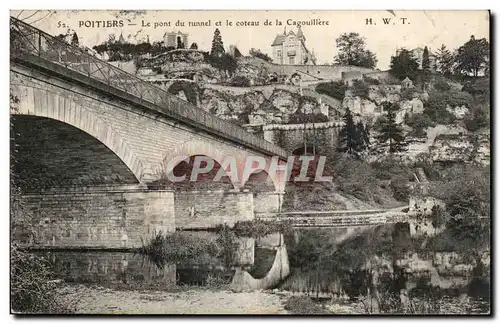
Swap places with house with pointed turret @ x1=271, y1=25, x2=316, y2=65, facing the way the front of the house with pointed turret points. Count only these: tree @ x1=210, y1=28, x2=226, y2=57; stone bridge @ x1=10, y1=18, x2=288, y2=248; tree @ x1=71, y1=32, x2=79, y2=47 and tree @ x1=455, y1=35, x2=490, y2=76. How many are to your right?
3

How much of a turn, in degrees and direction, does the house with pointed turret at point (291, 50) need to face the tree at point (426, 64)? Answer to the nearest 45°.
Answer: approximately 90° to its left

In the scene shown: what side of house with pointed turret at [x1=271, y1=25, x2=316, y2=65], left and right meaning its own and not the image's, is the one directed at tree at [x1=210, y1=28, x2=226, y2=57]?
right

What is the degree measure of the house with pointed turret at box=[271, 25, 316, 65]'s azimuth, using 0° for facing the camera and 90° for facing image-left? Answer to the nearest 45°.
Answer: approximately 0°

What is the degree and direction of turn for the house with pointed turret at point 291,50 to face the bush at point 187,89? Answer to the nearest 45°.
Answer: approximately 90° to its right
